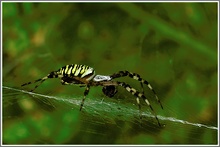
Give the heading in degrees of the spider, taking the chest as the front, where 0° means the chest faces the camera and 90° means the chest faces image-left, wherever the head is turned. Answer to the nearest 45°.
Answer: approximately 270°
